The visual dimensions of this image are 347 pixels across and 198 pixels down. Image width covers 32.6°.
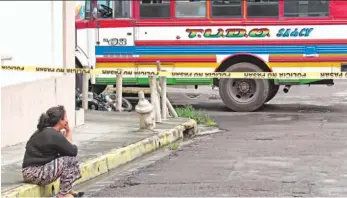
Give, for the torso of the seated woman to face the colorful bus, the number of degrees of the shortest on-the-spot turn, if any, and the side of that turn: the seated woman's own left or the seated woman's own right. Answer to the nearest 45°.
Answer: approximately 45° to the seated woman's own left

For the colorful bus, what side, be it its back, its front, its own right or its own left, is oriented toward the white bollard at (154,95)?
left

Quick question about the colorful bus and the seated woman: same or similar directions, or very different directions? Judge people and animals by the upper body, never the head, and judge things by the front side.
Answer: very different directions

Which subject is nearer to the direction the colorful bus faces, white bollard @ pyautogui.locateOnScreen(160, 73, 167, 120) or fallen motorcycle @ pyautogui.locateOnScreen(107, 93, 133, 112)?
the fallen motorcycle

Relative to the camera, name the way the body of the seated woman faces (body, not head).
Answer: to the viewer's right

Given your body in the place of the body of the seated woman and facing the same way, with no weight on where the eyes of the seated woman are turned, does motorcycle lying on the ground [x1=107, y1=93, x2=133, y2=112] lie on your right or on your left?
on your left

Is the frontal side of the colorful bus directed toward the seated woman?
no

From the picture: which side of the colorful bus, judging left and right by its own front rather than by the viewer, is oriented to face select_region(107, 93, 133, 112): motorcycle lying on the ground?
front

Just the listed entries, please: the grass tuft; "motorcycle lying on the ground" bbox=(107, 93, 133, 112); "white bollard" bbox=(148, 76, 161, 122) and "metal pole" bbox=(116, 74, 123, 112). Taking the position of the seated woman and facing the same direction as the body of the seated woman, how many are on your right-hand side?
0

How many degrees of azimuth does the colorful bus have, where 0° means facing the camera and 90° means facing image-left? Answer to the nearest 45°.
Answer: approximately 90°
